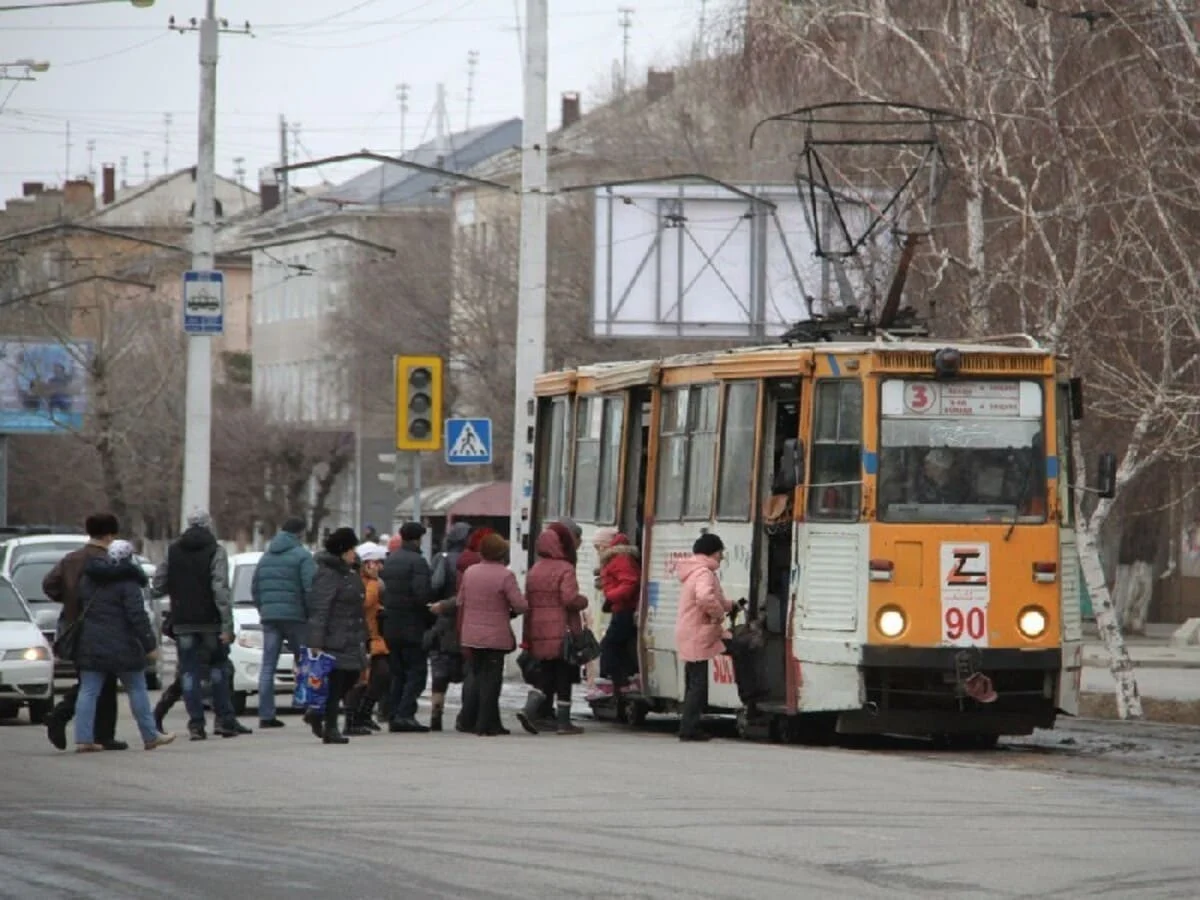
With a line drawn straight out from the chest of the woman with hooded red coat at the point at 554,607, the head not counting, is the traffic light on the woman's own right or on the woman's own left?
on the woman's own left

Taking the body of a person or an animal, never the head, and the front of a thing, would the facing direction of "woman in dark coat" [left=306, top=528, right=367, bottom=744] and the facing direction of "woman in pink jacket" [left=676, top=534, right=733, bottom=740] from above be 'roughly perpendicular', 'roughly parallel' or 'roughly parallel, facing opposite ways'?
roughly parallel

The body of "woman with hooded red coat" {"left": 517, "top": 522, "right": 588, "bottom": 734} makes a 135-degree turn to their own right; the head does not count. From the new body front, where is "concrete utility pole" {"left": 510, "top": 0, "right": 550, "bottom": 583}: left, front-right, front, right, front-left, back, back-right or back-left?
back

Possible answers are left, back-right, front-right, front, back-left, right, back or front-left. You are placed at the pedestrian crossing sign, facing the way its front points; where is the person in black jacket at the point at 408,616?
front

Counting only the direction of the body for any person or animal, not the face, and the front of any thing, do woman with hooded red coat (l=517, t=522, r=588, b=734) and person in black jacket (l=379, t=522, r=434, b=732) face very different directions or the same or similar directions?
same or similar directions

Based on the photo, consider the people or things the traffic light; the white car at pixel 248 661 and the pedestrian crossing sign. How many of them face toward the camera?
3

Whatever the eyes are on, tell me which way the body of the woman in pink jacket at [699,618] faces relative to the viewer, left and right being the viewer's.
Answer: facing to the right of the viewer

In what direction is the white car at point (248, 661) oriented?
toward the camera

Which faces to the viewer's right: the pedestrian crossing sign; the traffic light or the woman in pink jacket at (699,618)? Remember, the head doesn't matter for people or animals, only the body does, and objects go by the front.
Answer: the woman in pink jacket

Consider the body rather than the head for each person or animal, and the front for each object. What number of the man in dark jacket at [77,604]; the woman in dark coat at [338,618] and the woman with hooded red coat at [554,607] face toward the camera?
0

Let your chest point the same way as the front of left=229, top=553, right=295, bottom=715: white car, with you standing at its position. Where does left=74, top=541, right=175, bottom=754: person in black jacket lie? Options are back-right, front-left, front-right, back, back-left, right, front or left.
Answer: front

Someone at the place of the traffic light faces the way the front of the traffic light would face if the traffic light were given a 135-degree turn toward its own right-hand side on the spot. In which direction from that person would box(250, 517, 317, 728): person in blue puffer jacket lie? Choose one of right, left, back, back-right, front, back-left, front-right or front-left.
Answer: back-left

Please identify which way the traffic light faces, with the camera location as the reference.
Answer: facing the viewer

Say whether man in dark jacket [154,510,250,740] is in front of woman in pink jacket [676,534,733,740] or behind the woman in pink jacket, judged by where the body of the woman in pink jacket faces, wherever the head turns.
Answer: behind

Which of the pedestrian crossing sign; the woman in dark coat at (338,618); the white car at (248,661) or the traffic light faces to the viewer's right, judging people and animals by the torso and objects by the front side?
the woman in dark coat

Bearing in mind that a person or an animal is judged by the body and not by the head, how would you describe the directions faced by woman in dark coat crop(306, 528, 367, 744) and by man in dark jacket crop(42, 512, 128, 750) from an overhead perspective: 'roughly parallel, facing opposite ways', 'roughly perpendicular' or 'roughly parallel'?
roughly parallel
